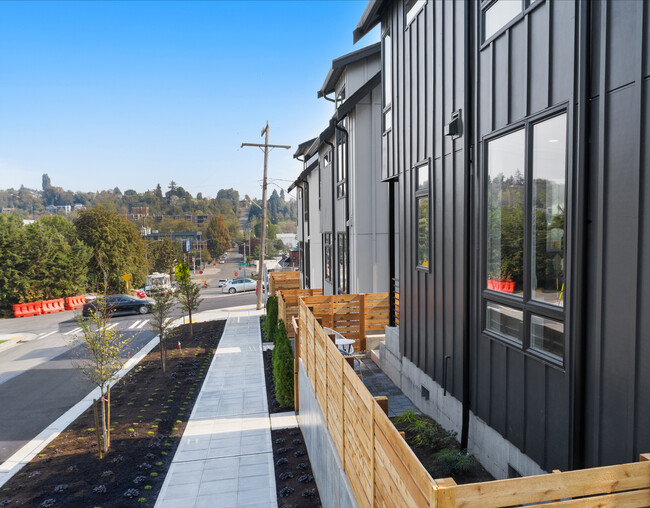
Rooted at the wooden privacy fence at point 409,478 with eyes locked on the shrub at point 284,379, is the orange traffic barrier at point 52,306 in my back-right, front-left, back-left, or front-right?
front-left

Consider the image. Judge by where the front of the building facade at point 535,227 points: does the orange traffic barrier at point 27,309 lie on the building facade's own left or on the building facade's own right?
on the building facade's own right

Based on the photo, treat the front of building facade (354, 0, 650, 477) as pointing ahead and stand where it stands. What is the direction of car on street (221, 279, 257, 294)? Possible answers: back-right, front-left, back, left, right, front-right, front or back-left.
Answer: right

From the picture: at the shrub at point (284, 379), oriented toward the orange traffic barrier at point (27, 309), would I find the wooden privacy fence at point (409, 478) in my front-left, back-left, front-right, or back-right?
back-left

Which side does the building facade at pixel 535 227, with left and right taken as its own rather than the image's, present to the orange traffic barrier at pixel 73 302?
right

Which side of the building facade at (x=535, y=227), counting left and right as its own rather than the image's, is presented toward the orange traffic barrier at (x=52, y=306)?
right

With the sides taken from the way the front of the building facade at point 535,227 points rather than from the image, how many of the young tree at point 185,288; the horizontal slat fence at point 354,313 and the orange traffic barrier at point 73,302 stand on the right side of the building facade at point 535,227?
3

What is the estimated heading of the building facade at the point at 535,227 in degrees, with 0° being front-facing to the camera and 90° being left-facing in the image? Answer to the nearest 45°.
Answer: approximately 45°

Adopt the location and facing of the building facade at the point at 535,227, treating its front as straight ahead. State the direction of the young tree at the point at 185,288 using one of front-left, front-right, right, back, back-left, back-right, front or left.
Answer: right
